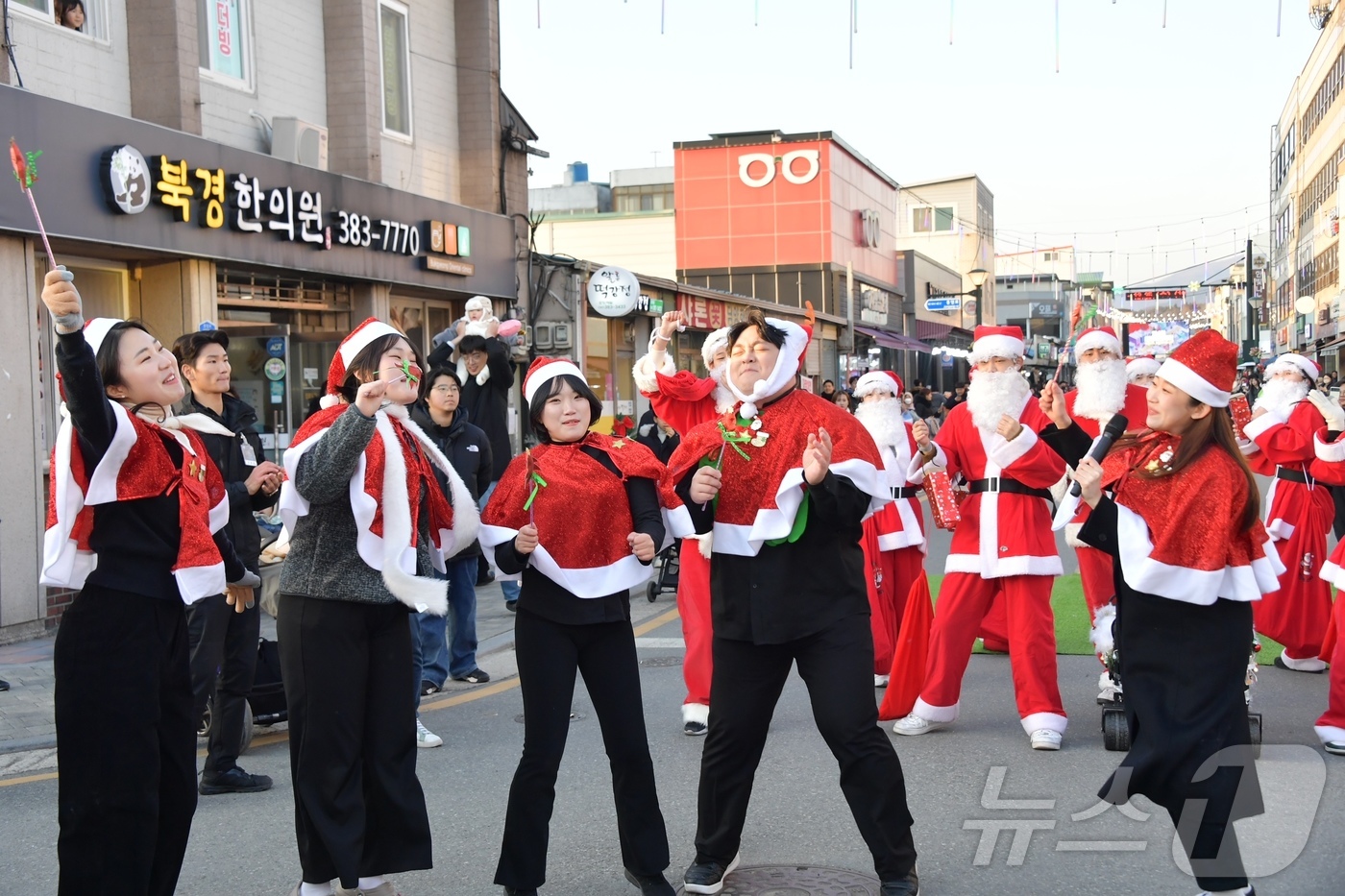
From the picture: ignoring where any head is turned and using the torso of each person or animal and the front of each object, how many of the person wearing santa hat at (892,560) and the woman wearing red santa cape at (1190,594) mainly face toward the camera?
1

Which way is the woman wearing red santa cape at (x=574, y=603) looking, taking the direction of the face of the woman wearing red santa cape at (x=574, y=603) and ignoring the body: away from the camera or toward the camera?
toward the camera

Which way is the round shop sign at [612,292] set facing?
toward the camera

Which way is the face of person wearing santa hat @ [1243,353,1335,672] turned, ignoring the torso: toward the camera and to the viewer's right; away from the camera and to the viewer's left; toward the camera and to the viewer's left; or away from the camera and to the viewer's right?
toward the camera and to the viewer's left

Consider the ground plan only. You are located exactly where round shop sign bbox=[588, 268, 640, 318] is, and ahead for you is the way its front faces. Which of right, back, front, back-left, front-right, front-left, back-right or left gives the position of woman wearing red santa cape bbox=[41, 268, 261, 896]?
front

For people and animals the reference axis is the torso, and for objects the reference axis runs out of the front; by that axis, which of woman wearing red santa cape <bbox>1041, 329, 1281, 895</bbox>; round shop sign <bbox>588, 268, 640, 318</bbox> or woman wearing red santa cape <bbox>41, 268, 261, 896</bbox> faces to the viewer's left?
woman wearing red santa cape <bbox>1041, 329, 1281, 895</bbox>

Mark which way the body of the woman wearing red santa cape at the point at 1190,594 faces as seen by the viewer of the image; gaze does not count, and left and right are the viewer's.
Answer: facing to the left of the viewer

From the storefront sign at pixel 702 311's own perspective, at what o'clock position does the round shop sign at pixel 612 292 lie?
The round shop sign is roughly at 2 o'clock from the storefront sign.

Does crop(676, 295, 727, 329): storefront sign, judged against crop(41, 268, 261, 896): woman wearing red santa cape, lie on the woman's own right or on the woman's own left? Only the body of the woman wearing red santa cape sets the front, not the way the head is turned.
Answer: on the woman's own left

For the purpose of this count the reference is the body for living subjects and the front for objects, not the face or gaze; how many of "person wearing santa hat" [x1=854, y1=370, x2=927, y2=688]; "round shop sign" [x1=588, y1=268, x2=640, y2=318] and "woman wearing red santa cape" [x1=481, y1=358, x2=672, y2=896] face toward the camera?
3

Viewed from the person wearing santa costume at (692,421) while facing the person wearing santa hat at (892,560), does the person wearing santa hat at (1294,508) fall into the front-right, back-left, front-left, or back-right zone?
front-right

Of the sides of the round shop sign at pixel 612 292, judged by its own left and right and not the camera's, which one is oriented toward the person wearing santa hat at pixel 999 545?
front

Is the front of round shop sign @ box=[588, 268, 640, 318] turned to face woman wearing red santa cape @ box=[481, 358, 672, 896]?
yes

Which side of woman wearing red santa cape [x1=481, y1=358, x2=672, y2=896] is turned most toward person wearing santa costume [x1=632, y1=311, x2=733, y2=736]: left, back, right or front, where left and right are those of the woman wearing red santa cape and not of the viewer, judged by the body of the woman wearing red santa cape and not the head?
back

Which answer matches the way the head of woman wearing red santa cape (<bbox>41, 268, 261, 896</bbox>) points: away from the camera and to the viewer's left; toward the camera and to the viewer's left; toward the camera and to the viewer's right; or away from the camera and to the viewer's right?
toward the camera and to the viewer's right

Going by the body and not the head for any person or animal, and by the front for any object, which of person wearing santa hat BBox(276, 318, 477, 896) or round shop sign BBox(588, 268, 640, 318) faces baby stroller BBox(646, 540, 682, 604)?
the round shop sign
